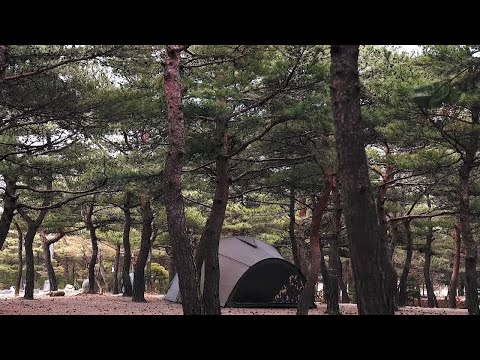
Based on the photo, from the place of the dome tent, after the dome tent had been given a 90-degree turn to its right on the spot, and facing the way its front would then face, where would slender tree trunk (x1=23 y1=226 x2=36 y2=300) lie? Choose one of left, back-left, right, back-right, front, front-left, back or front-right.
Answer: front-right

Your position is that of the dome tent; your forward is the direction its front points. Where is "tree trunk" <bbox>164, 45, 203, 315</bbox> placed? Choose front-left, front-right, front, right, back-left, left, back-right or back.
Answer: front-right

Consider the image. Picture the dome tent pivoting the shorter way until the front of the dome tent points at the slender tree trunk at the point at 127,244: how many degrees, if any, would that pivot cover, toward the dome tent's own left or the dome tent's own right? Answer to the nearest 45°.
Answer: approximately 180°

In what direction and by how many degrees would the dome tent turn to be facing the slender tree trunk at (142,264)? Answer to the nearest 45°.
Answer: approximately 135° to its right

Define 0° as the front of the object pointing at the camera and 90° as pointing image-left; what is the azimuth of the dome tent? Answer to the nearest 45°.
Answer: approximately 315°
